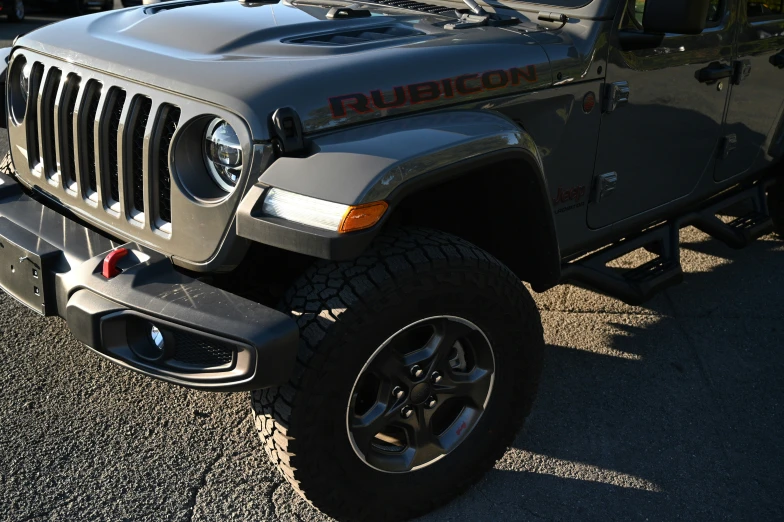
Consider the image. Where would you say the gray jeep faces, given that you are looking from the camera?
facing the viewer and to the left of the viewer

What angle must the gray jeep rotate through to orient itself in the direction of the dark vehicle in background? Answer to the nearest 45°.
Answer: approximately 90° to its right
